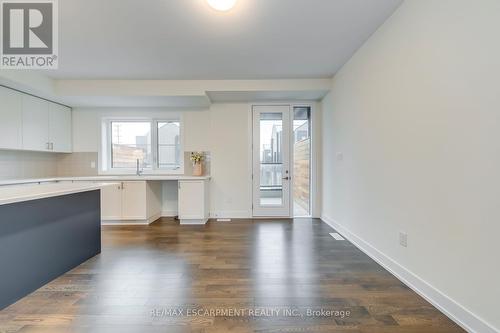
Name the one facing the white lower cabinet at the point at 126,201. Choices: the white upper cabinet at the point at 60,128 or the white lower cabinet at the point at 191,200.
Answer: the white upper cabinet

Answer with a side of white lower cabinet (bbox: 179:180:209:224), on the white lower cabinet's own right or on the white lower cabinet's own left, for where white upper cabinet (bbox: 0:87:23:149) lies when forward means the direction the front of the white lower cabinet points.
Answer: on the white lower cabinet's own right

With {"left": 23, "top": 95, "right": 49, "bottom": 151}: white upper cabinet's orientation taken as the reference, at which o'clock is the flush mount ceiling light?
The flush mount ceiling light is roughly at 1 o'clock from the white upper cabinet.

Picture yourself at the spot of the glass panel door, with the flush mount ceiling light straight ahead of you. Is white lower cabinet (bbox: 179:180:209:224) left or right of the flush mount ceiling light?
right

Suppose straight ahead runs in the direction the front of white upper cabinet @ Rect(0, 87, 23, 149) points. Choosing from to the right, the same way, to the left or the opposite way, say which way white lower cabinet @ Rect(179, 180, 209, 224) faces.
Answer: to the right

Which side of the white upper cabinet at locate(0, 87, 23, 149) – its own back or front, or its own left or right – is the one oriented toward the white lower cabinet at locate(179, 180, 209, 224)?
front

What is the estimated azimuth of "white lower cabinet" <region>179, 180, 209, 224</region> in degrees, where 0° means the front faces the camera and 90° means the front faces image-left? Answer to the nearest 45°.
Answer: approximately 0°

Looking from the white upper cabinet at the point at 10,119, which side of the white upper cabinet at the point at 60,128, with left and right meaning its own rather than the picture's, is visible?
right

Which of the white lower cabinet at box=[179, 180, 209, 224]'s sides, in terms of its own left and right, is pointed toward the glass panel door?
left

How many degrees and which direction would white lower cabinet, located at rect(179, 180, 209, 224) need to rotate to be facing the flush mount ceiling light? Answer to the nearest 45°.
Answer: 0° — it already faces it

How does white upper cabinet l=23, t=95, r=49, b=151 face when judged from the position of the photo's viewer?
facing the viewer and to the right of the viewer

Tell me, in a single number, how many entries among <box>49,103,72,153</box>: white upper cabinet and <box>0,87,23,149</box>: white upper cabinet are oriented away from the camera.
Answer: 0

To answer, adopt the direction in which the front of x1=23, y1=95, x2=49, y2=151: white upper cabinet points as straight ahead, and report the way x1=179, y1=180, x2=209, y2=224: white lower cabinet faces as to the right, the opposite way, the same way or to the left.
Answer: to the right

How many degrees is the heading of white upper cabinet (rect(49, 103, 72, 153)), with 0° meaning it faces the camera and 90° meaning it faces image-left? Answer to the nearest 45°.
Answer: approximately 315°
